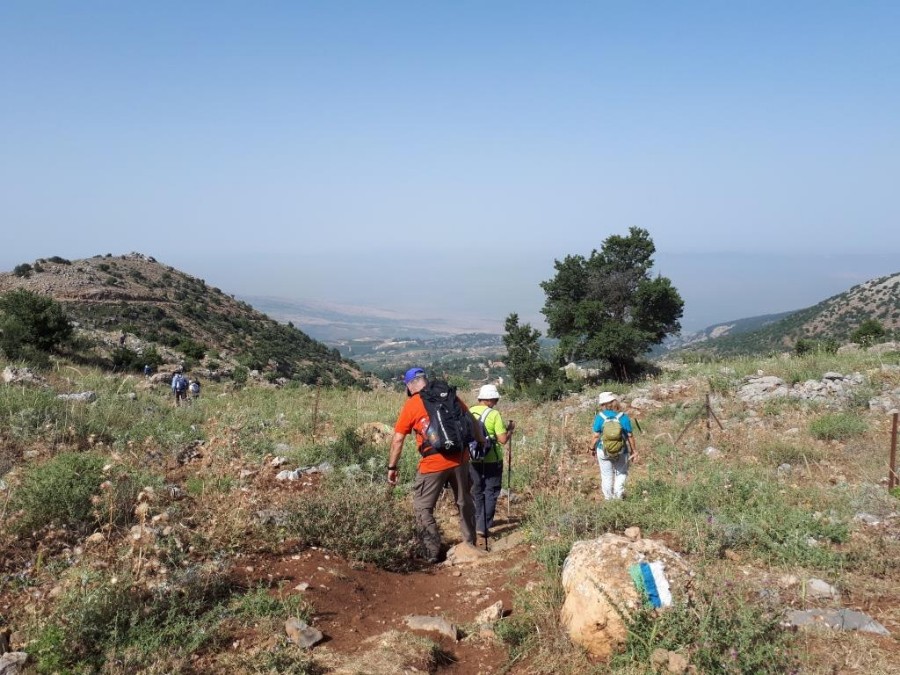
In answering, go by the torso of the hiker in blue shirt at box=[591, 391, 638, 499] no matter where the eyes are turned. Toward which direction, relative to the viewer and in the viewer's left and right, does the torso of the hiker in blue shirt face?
facing away from the viewer

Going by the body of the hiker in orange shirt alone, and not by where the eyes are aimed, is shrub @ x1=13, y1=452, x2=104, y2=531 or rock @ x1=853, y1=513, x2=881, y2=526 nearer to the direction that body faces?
the shrub

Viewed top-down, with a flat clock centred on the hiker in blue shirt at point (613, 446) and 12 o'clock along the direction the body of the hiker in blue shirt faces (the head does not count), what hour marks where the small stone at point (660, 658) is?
The small stone is roughly at 6 o'clock from the hiker in blue shirt.

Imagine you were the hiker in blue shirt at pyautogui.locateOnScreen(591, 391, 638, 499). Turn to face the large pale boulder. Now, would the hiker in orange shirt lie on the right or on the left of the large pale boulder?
right

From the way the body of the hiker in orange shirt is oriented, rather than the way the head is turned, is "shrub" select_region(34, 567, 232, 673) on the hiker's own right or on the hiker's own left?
on the hiker's own left

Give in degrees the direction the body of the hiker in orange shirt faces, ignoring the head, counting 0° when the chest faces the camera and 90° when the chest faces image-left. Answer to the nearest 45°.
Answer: approximately 135°

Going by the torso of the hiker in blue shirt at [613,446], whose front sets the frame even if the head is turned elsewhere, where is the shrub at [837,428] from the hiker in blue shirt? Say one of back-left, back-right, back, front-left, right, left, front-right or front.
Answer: front-right

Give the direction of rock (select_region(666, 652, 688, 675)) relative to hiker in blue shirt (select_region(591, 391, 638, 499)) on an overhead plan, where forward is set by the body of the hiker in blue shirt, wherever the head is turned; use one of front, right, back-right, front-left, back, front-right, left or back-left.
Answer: back

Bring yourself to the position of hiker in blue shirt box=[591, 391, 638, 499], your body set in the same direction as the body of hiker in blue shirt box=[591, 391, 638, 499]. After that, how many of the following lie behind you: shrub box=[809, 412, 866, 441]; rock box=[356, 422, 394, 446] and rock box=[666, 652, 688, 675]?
1

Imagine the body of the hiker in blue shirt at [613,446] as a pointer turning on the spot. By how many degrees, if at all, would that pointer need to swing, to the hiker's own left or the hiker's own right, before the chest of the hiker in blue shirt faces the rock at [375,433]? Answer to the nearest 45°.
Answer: approximately 45° to the hiker's own left

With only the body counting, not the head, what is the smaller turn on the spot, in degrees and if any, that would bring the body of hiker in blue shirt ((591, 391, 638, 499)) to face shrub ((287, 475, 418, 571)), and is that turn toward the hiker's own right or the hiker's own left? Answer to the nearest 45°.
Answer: approximately 135° to the hiker's own left
